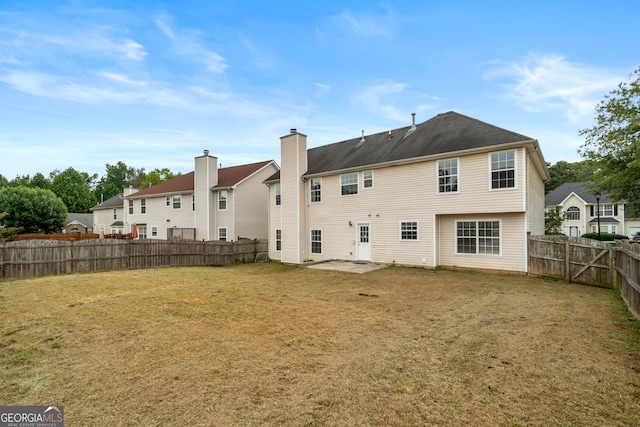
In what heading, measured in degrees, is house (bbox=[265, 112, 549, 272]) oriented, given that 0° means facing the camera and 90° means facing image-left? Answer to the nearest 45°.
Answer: approximately 225°

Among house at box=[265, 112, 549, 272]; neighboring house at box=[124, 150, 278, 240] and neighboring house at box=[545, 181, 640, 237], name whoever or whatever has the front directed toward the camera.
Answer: neighboring house at box=[545, 181, 640, 237]

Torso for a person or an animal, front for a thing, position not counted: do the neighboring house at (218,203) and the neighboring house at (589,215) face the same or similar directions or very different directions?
very different directions

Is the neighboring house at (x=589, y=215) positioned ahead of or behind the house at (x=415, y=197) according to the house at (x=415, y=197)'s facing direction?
ahead

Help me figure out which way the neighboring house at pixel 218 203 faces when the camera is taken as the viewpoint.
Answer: facing away from the viewer and to the right of the viewer

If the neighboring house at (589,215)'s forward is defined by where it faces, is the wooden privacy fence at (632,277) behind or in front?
in front

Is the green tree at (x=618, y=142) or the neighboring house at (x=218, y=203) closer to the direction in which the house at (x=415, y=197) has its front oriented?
the green tree

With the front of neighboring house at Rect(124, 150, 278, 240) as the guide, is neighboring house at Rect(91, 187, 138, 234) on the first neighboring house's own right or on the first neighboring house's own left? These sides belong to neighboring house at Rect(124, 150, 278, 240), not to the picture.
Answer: on the first neighboring house's own left

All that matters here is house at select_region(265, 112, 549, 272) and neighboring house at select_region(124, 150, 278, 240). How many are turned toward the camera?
0

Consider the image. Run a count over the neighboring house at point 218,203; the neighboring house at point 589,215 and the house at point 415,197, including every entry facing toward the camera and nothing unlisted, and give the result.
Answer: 1

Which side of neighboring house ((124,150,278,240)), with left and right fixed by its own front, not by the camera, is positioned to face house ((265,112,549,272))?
right

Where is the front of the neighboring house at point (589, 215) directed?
toward the camera

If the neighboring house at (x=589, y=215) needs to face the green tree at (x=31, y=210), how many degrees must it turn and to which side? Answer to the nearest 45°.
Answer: approximately 45° to its right
